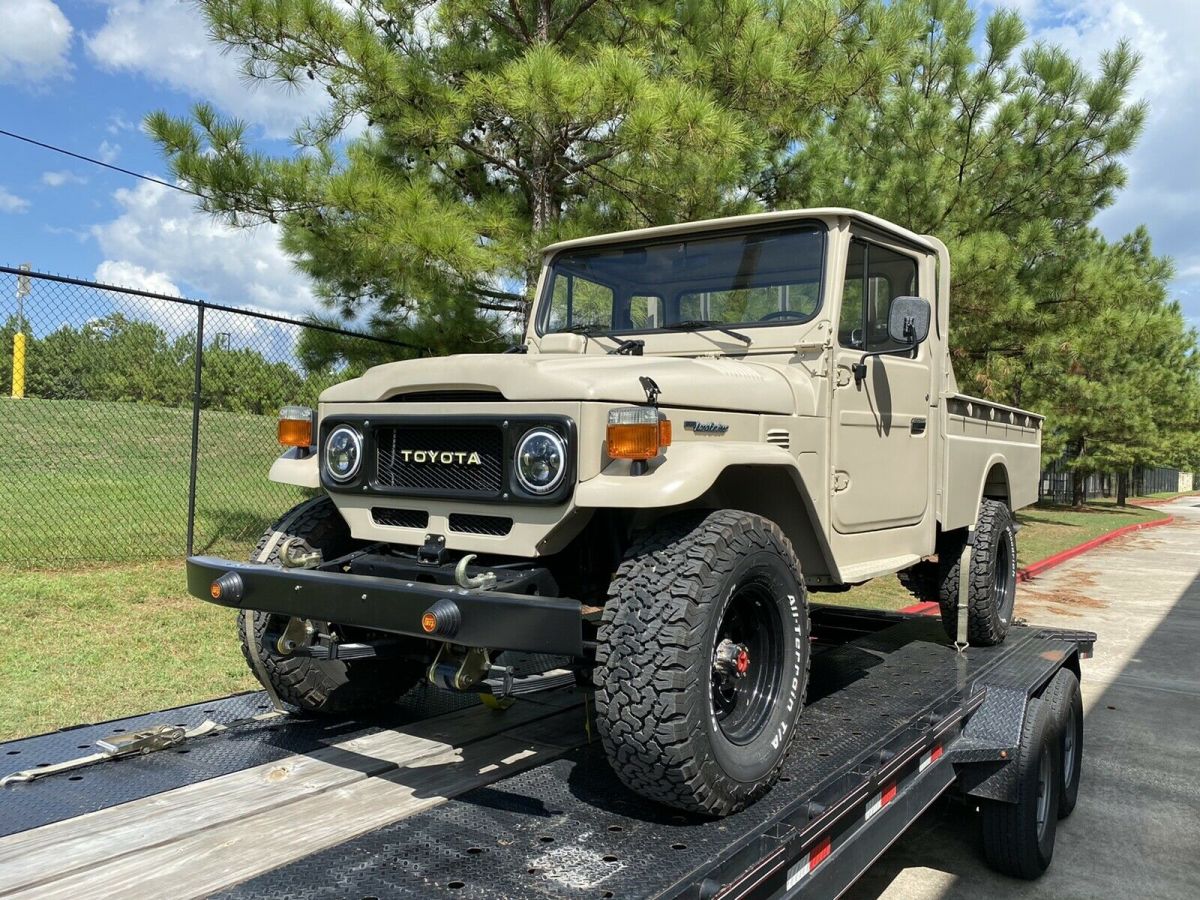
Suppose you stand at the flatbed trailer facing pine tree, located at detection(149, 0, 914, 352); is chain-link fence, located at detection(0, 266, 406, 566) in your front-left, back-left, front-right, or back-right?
front-left

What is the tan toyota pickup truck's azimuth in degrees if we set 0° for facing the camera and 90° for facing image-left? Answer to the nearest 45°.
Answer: approximately 45°

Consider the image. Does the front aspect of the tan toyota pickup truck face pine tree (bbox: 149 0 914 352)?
no

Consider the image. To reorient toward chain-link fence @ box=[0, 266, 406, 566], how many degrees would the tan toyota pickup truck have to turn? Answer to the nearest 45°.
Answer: approximately 90° to its right
